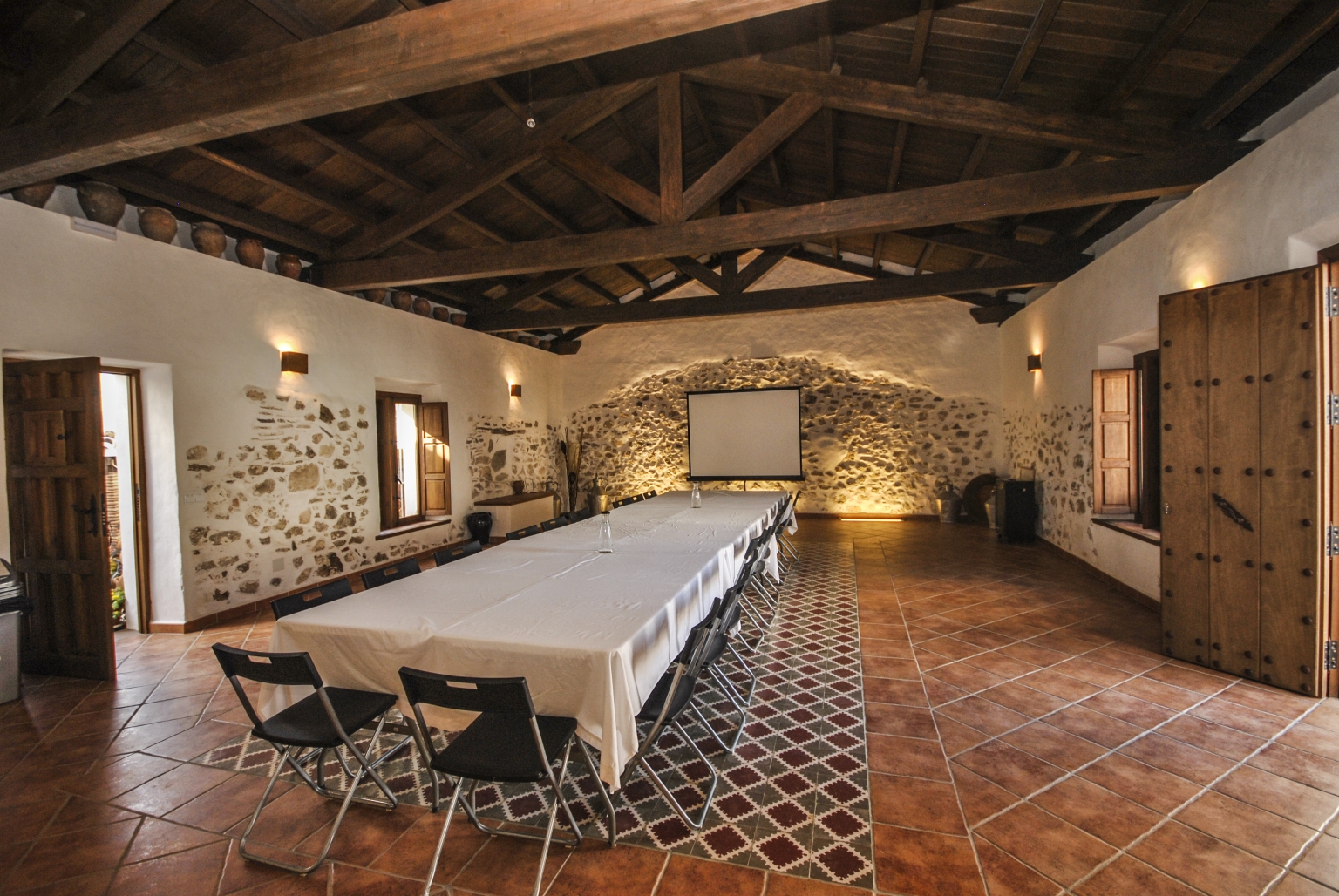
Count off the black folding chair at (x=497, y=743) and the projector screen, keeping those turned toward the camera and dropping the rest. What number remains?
1

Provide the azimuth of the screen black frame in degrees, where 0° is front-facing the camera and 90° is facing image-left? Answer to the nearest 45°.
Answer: approximately 0°

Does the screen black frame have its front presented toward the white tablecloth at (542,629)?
yes

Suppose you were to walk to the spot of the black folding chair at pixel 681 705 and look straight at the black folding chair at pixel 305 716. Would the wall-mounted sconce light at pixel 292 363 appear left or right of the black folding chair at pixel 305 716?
right

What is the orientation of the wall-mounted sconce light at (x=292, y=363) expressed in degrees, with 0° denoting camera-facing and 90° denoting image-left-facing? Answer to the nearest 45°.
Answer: approximately 315°

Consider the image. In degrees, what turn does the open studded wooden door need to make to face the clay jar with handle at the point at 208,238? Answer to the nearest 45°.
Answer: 0° — it already faces it

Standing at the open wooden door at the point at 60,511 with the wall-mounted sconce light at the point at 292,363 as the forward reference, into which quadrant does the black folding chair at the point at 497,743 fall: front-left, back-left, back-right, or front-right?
back-right

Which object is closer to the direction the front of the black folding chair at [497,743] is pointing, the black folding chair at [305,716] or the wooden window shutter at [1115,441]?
the wooden window shutter

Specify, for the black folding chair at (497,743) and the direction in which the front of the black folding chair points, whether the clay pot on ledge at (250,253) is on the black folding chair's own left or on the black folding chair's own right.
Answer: on the black folding chair's own left

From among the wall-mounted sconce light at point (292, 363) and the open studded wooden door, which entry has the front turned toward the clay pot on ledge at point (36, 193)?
the open studded wooden door

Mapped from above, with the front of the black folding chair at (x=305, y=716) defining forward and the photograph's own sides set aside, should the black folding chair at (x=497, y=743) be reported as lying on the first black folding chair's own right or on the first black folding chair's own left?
on the first black folding chair's own right

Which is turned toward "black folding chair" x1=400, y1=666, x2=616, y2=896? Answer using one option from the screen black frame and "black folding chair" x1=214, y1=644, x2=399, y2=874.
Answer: the screen black frame
